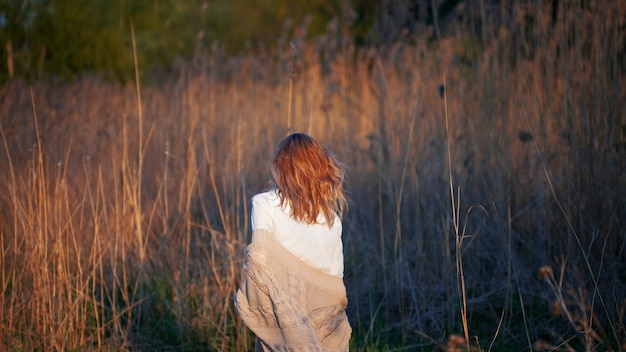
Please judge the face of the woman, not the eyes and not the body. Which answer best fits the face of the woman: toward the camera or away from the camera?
away from the camera

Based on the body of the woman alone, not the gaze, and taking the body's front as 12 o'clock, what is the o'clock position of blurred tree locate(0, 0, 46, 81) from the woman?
The blurred tree is roughly at 11 o'clock from the woman.

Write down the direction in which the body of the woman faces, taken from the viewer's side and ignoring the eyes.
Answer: away from the camera
